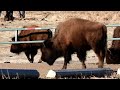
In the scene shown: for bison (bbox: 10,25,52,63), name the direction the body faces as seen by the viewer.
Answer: to the viewer's left

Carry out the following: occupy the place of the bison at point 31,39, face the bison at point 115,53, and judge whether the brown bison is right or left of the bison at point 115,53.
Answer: right

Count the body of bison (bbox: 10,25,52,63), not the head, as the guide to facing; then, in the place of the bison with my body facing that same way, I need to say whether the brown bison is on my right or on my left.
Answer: on my left
